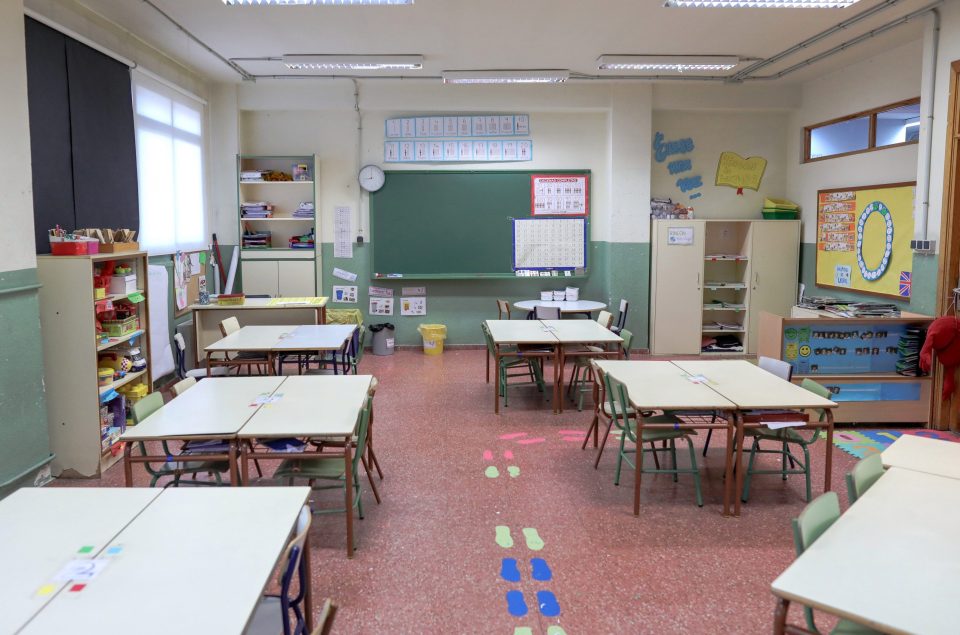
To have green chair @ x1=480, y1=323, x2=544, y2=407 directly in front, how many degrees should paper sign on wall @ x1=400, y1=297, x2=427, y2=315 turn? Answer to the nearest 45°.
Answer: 0° — it already faces it

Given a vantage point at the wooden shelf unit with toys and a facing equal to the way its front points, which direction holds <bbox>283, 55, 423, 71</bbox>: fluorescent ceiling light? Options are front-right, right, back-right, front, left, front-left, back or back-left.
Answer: left

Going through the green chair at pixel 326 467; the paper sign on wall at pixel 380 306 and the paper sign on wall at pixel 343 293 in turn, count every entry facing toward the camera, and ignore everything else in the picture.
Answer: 2

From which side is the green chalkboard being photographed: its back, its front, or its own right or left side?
front

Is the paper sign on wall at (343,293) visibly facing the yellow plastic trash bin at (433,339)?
no

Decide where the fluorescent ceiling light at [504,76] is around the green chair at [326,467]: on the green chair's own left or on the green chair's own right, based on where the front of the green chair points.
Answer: on the green chair's own right

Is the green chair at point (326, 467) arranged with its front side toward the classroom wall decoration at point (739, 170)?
no

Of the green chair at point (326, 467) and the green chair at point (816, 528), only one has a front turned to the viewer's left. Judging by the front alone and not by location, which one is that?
the green chair at point (326, 467)

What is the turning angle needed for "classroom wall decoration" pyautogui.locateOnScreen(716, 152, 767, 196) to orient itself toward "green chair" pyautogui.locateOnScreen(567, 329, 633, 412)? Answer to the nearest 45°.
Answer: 0° — it already faces it

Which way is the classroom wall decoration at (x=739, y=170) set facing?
toward the camera

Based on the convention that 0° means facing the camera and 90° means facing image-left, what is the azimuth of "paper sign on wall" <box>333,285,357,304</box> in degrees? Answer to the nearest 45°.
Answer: approximately 0°

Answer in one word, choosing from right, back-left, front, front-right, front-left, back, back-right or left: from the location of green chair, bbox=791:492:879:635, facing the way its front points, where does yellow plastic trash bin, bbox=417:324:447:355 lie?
back

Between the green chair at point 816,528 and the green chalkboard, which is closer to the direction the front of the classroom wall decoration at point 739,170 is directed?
the green chair

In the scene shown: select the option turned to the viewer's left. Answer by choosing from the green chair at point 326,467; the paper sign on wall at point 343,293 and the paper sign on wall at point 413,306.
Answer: the green chair

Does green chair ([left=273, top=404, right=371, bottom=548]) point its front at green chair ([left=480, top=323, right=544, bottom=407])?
no
